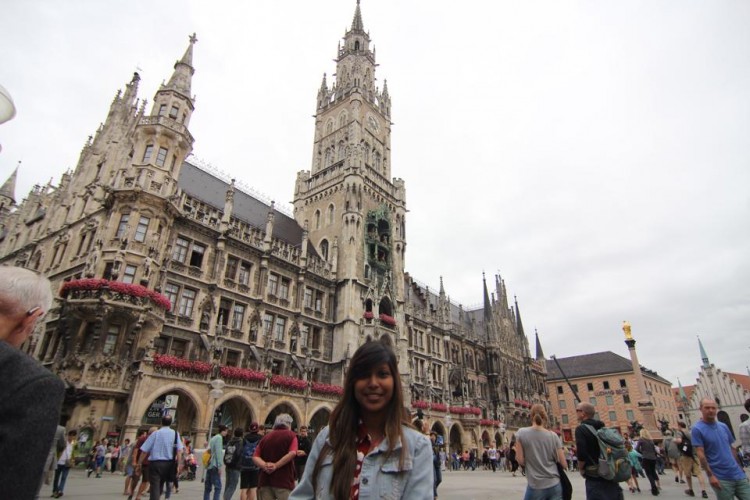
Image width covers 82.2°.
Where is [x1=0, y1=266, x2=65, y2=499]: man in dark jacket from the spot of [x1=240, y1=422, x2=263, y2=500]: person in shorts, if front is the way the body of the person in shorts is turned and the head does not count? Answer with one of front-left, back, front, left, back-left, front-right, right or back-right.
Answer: back

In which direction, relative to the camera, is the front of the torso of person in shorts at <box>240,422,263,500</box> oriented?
away from the camera

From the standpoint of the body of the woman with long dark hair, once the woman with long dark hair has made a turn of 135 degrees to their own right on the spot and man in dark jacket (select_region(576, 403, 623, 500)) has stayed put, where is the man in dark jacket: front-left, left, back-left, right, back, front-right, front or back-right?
right

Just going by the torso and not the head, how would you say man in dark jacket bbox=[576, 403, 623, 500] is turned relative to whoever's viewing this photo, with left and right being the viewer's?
facing to the left of the viewer

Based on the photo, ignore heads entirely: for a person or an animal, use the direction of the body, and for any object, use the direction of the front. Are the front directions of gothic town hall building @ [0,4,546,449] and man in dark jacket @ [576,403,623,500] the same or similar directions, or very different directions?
very different directions

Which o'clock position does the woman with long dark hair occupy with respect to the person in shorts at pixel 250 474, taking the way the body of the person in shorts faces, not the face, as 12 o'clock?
The woman with long dark hair is roughly at 6 o'clock from the person in shorts.

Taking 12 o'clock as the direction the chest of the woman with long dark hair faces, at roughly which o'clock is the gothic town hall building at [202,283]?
The gothic town hall building is roughly at 5 o'clock from the woman with long dark hair.

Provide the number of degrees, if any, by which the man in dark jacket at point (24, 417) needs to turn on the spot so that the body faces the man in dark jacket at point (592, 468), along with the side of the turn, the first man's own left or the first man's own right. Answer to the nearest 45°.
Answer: approximately 45° to the first man's own right
